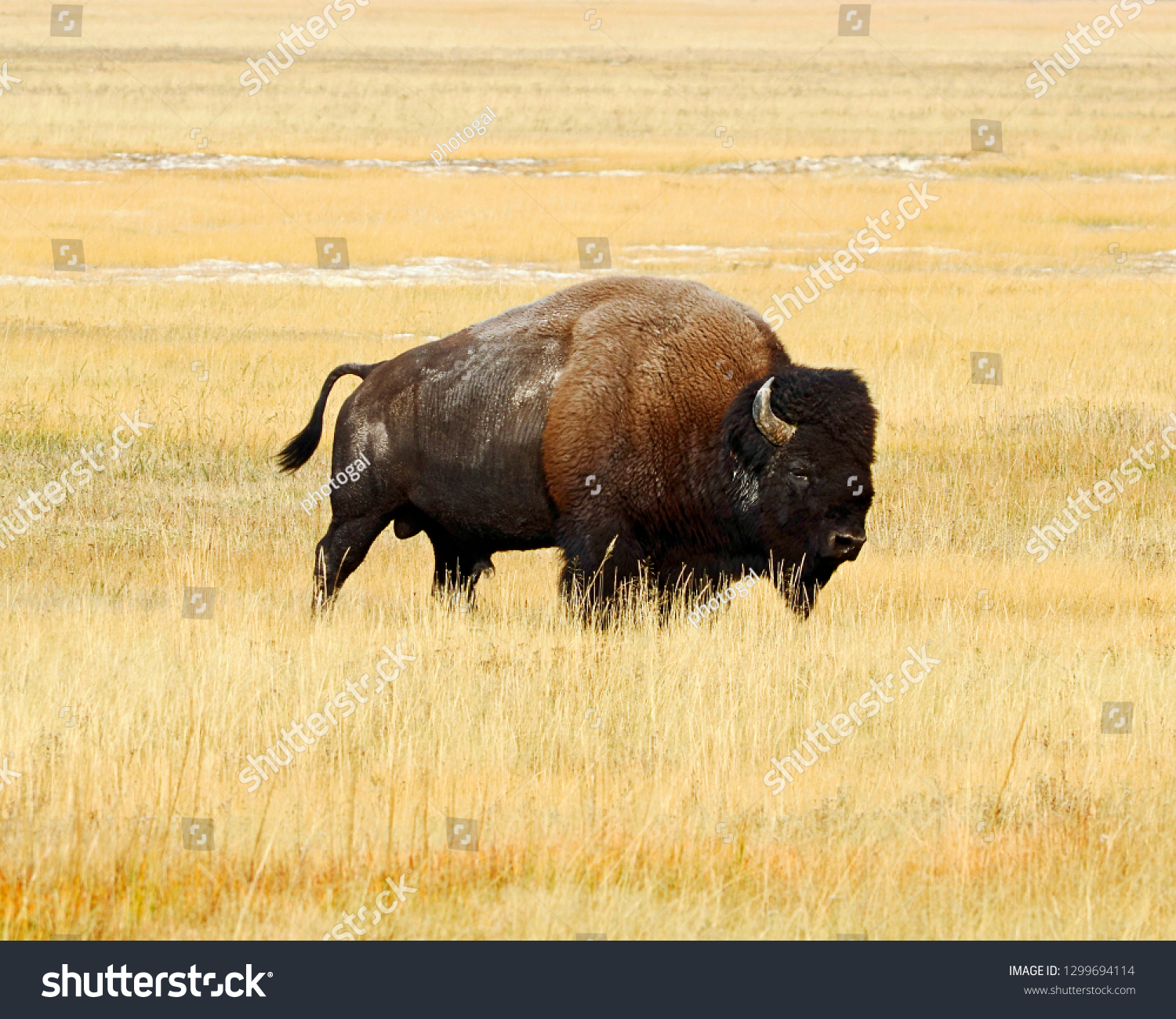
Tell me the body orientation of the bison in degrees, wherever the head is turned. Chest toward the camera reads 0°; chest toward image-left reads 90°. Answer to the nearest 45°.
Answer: approximately 270°
